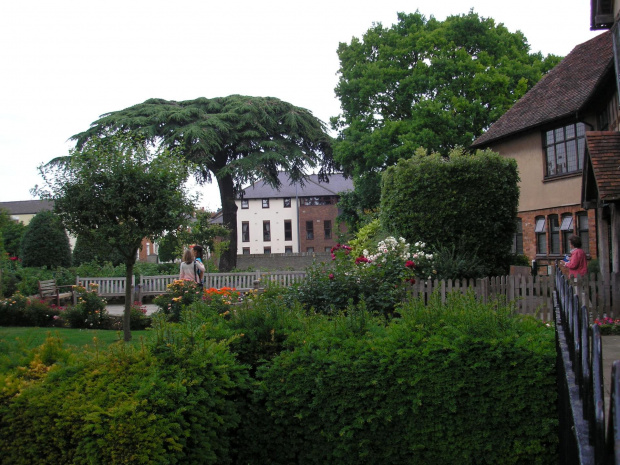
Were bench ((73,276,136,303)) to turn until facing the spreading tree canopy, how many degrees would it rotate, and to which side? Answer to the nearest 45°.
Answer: approximately 135° to its left

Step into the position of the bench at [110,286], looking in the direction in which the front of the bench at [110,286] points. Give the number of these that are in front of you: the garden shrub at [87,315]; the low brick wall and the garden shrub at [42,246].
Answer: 1

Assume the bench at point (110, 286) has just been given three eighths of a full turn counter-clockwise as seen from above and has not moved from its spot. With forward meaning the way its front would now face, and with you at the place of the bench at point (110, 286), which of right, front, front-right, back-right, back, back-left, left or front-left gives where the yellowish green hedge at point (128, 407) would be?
back-right

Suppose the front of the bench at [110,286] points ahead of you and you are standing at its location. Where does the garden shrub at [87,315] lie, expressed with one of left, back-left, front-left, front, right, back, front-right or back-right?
front

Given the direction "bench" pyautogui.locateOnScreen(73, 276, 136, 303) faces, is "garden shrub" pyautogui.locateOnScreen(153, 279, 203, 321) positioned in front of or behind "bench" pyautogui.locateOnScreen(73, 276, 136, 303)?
in front

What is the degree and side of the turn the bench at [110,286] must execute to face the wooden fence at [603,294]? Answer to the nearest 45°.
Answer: approximately 45° to its left

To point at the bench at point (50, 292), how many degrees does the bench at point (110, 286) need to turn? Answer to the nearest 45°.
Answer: approximately 45° to its right

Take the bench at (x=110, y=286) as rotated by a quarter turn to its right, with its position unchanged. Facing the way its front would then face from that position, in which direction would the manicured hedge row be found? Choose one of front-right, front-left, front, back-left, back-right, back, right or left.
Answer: left

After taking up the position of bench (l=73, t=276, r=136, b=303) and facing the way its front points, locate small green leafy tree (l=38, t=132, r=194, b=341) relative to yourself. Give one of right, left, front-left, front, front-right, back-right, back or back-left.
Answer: front

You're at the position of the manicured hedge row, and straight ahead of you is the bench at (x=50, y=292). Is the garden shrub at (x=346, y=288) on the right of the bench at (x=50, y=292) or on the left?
right

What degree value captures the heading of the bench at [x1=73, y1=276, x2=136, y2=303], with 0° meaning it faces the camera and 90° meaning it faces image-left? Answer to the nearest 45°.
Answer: approximately 0°
